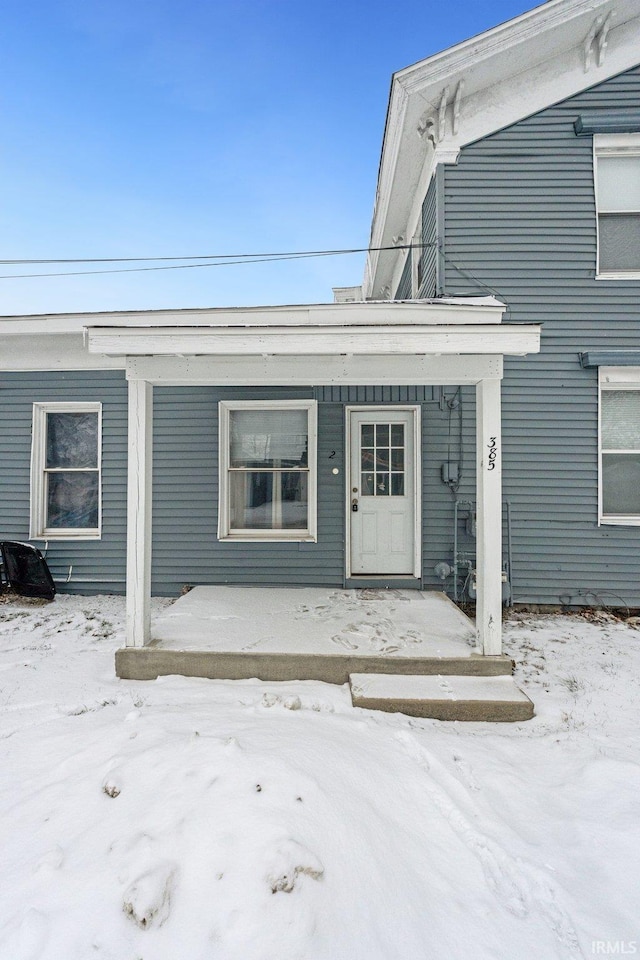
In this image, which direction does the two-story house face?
toward the camera
